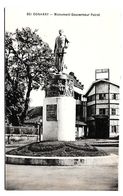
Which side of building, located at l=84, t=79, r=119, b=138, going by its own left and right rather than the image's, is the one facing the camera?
front
